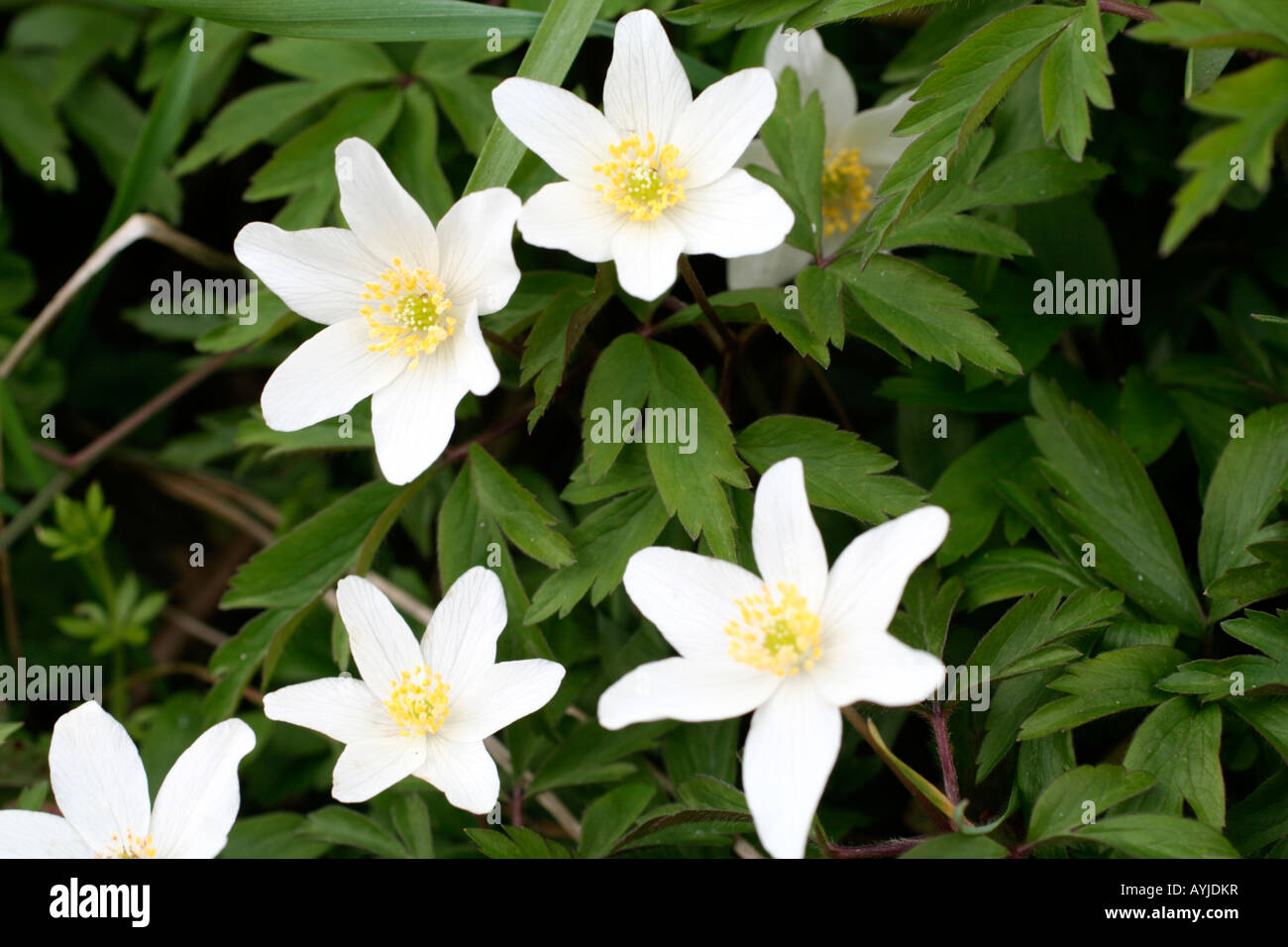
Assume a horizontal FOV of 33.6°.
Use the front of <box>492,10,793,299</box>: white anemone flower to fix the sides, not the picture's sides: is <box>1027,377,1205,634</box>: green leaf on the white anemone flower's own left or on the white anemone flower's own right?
on the white anemone flower's own left

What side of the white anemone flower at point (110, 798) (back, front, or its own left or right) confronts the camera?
front

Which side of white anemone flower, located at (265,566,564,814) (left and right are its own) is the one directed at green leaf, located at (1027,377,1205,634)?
left

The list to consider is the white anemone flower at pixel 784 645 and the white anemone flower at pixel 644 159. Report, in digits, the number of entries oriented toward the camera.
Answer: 2

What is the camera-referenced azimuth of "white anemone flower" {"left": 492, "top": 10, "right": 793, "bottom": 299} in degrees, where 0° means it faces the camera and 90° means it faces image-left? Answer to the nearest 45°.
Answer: approximately 0°

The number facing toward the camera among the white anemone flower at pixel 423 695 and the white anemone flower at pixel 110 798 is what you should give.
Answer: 2
